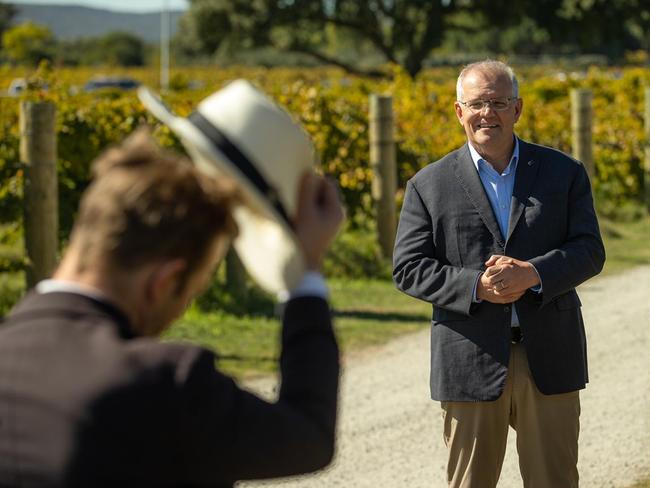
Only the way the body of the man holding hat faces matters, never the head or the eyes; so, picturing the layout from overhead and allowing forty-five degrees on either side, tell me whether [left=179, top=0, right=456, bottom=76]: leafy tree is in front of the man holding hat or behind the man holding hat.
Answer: in front

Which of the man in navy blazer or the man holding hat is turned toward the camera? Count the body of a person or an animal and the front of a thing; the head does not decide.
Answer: the man in navy blazer

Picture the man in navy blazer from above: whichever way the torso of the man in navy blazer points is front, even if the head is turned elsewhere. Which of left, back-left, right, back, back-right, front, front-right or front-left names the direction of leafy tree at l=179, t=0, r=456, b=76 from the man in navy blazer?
back

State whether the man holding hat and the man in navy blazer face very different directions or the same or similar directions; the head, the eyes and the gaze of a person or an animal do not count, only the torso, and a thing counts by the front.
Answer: very different directions

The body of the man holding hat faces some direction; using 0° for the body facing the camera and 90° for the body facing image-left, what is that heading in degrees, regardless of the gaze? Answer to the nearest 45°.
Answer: approximately 225°

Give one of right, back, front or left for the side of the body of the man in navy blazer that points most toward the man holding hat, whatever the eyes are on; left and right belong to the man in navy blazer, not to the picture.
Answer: front

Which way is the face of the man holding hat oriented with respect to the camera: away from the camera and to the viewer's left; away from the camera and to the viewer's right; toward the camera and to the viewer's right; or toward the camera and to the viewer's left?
away from the camera and to the viewer's right

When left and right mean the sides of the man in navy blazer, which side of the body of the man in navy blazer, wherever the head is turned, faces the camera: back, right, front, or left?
front

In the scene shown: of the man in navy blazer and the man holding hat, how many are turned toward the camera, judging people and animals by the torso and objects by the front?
1

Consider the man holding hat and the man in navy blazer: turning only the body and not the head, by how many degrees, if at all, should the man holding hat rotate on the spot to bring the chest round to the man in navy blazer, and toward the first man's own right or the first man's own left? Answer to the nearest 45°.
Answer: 0° — they already face them

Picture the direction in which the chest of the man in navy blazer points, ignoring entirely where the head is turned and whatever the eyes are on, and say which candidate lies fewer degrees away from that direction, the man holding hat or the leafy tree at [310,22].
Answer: the man holding hat
